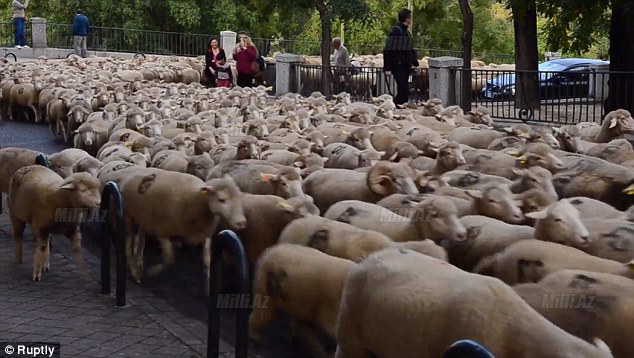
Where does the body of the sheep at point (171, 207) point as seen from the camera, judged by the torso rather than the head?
to the viewer's right

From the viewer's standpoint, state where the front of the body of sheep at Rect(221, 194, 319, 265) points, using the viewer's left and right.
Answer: facing to the right of the viewer

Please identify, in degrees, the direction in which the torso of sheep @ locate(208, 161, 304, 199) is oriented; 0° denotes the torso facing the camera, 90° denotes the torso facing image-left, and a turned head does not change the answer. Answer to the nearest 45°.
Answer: approximately 270°

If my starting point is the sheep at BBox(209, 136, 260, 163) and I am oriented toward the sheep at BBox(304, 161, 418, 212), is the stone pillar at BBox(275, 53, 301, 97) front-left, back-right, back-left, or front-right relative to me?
back-left

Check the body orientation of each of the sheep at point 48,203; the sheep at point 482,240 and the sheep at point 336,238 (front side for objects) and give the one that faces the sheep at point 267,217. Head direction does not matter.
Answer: the sheep at point 48,203
